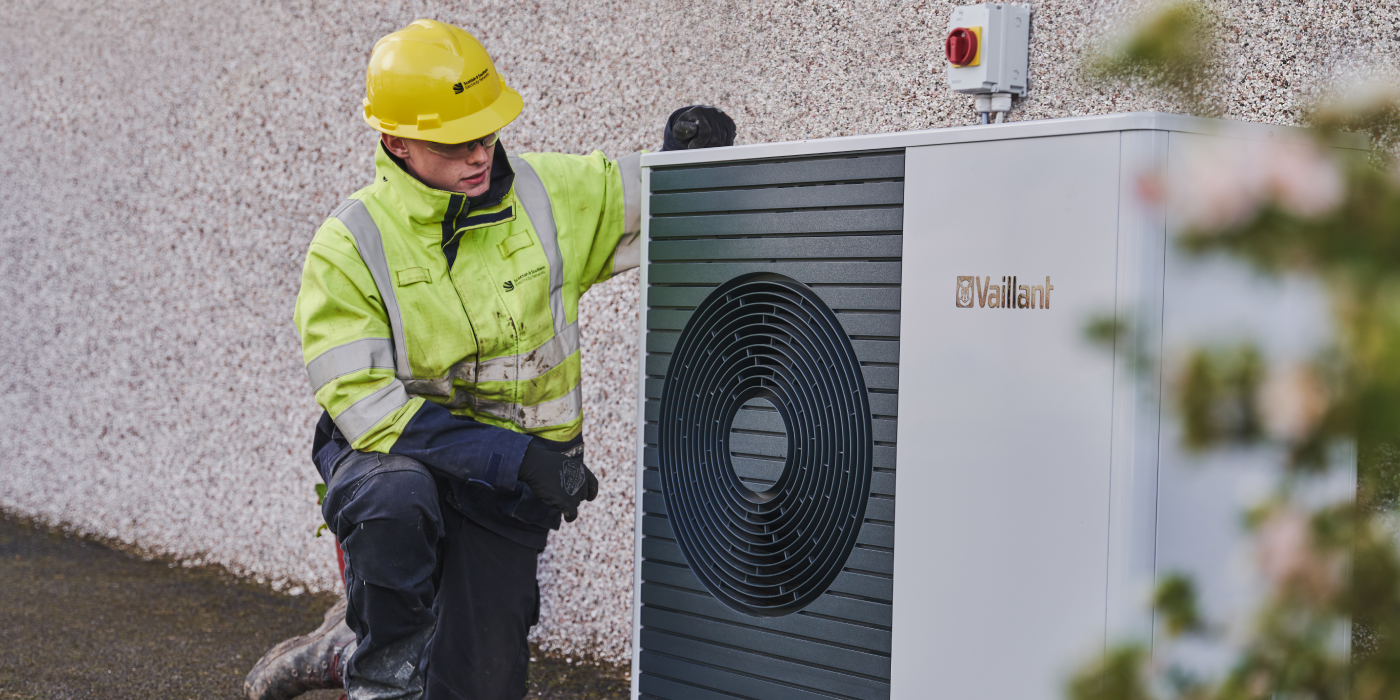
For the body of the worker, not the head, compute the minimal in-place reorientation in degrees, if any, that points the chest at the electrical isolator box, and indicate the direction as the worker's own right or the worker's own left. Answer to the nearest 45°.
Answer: approximately 45° to the worker's own left

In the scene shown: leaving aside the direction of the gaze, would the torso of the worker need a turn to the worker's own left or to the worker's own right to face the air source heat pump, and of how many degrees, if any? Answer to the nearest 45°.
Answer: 0° — they already face it

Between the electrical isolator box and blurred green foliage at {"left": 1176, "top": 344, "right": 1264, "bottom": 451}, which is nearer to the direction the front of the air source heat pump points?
the blurred green foliage

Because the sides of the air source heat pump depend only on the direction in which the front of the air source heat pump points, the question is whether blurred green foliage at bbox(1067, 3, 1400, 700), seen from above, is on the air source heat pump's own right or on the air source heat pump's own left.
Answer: on the air source heat pump's own left

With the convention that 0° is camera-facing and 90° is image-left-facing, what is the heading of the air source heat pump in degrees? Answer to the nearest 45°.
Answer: approximately 45°

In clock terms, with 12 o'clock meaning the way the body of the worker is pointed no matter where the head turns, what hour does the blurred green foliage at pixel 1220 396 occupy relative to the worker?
The blurred green foliage is roughly at 1 o'clock from the worker.

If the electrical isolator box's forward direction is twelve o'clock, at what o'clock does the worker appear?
The worker is roughly at 1 o'clock from the electrical isolator box.

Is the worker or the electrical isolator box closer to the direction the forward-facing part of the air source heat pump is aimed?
the worker

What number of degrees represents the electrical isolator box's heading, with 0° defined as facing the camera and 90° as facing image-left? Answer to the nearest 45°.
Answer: approximately 45°
